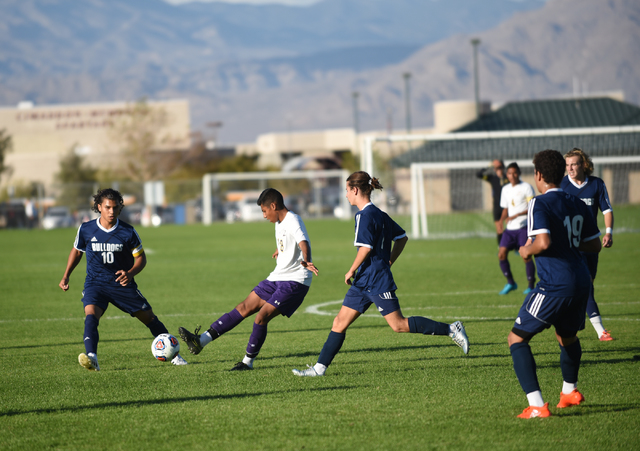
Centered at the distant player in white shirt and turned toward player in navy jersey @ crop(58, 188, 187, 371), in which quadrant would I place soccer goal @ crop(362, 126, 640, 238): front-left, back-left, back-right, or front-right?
back-right

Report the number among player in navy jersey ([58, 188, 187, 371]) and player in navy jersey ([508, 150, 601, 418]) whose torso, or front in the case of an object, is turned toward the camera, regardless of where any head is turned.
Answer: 1

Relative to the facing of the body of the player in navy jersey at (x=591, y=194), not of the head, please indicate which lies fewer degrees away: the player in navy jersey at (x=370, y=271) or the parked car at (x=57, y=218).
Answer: the player in navy jersey

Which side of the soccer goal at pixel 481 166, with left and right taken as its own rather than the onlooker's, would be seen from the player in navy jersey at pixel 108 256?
front

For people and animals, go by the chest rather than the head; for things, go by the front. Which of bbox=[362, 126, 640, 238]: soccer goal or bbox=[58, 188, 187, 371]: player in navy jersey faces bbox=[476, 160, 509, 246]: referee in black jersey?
the soccer goal

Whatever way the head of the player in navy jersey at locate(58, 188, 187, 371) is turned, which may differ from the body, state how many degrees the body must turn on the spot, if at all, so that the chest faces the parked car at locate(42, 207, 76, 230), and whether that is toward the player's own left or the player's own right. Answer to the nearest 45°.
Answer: approximately 180°

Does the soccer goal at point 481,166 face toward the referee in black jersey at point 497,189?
yes

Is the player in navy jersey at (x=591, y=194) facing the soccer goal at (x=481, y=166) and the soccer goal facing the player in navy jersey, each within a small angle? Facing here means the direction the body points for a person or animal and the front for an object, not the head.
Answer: no

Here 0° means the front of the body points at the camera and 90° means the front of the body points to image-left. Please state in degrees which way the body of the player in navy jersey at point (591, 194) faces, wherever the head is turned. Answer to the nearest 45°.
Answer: approximately 45°

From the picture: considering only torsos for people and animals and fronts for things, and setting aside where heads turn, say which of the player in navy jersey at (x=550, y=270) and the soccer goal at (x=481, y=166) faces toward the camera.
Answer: the soccer goal

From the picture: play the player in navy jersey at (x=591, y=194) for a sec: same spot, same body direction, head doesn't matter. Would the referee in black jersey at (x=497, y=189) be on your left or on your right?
on your right

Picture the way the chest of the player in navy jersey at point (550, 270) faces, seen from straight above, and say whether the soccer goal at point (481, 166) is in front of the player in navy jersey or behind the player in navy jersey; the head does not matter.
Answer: in front

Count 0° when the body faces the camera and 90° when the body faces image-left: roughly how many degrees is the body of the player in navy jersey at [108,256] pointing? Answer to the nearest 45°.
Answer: approximately 0°

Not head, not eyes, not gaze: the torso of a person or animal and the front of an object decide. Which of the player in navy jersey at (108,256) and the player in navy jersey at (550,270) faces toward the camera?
the player in navy jersey at (108,256)

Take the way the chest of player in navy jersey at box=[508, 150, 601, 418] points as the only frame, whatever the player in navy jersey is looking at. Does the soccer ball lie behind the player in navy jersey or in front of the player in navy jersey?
in front

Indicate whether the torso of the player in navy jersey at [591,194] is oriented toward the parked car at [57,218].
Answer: no

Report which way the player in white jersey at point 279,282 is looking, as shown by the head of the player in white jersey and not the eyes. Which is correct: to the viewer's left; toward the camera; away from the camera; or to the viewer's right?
to the viewer's left

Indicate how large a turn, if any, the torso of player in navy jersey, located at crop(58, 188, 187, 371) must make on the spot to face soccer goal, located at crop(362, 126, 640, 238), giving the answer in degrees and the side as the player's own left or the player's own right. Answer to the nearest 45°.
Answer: approximately 135° to the player's own left

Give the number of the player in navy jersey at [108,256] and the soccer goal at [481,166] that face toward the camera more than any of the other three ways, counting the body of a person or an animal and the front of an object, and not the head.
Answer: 2

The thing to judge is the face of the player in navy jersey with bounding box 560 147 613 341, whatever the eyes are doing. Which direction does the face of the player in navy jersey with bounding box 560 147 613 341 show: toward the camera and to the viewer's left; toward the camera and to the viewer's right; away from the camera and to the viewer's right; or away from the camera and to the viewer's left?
toward the camera and to the viewer's left
